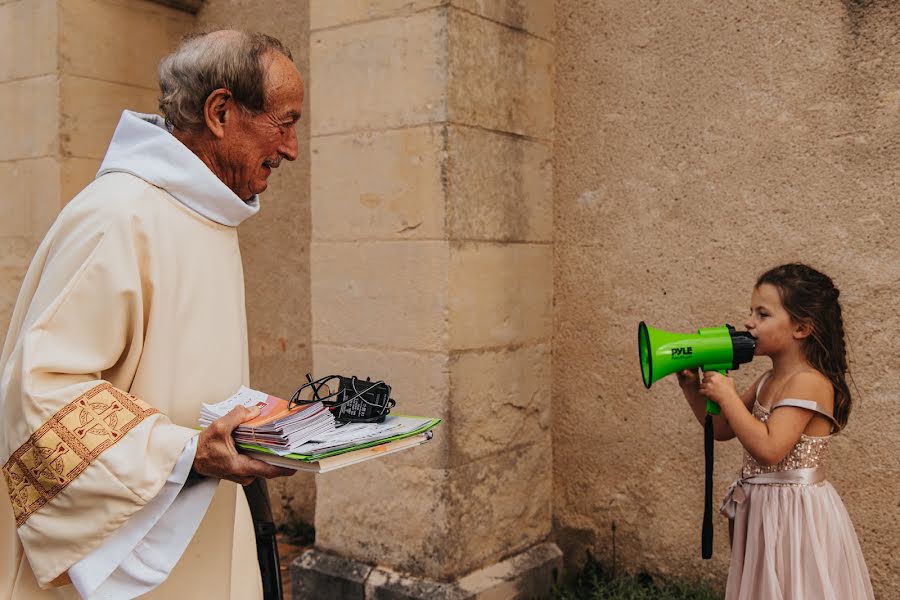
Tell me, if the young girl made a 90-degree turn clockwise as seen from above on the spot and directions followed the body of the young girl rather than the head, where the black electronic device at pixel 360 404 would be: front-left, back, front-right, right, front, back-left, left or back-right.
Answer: back-left

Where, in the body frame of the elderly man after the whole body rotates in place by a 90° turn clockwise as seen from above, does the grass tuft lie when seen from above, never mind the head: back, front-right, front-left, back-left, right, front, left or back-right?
back-left

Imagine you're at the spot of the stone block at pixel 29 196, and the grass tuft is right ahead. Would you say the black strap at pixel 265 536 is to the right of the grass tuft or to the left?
right

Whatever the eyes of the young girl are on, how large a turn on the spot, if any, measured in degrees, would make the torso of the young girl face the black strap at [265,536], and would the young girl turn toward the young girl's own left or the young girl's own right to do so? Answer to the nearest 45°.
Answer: approximately 45° to the young girl's own left

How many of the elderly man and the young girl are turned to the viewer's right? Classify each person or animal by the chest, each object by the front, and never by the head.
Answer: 1

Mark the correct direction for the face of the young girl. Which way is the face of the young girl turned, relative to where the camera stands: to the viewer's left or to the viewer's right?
to the viewer's left

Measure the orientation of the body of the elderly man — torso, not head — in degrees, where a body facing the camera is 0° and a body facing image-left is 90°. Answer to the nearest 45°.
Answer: approximately 270°

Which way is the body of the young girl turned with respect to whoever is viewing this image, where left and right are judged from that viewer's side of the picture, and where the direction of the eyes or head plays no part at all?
facing to the left of the viewer

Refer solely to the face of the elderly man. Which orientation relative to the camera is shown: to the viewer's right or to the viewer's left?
to the viewer's right

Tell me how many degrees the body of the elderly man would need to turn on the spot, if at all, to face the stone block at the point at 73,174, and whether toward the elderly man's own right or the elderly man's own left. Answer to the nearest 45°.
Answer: approximately 90° to the elderly man's own left

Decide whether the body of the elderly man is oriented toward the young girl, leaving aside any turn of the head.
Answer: yes
